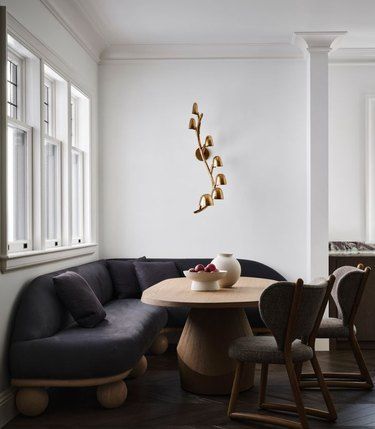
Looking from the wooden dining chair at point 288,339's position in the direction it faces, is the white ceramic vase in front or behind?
in front

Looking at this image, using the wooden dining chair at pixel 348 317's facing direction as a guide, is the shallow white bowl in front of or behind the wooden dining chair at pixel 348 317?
in front

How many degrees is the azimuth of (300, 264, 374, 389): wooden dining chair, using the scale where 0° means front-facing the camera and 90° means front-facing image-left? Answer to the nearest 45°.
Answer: approximately 90°

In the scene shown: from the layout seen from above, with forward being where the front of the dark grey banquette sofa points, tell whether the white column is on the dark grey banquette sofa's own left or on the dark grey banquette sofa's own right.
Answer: on the dark grey banquette sofa's own left

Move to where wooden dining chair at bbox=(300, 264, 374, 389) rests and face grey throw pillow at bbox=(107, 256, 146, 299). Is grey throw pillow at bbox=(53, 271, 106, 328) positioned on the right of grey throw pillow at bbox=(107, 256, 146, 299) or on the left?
left

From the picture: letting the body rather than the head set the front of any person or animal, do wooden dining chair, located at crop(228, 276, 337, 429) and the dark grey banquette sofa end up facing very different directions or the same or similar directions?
very different directions

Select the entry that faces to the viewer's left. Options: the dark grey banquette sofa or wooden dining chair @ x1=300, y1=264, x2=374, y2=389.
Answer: the wooden dining chair

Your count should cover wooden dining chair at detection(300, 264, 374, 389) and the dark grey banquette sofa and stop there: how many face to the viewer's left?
1

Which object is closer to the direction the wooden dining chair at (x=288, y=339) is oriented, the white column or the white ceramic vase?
the white ceramic vase

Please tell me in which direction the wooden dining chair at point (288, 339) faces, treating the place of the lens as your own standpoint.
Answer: facing away from the viewer and to the left of the viewer
